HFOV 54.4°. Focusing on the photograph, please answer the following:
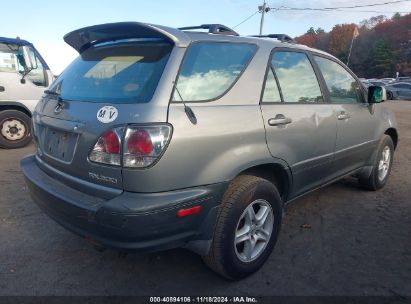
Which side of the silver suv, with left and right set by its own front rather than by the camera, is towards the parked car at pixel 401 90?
front

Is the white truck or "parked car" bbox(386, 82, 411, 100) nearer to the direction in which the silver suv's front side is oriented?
the parked car

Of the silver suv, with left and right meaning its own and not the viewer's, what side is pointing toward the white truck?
left

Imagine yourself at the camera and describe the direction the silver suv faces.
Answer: facing away from the viewer and to the right of the viewer
